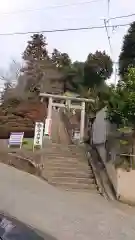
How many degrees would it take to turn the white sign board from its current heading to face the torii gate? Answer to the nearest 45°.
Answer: approximately 135° to its left

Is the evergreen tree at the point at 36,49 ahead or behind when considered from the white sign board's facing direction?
behind

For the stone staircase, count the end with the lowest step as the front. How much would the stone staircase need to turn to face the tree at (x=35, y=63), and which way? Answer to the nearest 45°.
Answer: approximately 180°

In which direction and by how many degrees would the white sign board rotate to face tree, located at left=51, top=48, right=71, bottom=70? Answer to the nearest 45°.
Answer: approximately 180°

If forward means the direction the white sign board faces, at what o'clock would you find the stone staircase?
The stone staircase is roughly at 11 o'clock from the white sign board.

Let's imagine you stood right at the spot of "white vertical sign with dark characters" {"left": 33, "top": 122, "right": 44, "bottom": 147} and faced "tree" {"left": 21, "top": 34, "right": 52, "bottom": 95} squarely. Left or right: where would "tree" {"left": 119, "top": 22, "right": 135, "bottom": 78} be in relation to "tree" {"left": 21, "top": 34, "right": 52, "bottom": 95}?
right

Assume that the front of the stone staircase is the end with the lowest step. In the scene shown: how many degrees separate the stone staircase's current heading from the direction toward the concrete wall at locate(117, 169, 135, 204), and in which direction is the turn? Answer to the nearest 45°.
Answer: approximately 45° to its left

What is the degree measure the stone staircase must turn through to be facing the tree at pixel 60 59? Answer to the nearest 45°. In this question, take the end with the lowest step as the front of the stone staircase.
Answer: approximately 180°

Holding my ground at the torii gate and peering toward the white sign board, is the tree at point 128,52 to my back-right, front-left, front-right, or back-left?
back-left

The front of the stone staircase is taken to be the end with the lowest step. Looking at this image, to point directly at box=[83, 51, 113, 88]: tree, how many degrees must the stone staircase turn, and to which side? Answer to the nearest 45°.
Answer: approximately 180°

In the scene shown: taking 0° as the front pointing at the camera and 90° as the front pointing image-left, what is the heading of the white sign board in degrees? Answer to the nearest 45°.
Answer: approximately 0°

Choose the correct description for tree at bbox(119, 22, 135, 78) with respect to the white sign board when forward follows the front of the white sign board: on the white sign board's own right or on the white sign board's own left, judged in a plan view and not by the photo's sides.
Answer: on the white sign board's own left

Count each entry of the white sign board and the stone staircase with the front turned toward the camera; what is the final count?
2

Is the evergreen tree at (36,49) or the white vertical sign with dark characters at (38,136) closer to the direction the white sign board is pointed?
the white vertical sign with dark characters

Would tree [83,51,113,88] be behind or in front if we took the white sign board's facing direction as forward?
behind

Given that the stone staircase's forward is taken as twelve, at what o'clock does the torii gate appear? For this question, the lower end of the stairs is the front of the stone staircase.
The torii gate is roughly at 6 o'clock from the stone staircase.
